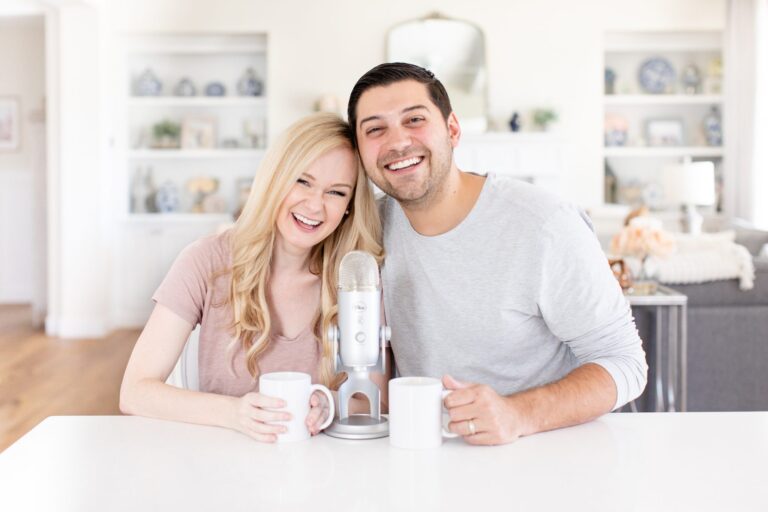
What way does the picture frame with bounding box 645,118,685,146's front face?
toward the camera

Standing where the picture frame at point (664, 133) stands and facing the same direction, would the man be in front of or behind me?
in front

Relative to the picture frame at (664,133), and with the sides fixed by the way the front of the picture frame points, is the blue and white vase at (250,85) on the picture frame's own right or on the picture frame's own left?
on the picture frame's own right

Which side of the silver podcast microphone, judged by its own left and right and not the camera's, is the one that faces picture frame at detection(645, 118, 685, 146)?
back

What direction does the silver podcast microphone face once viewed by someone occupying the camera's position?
facing the viewer

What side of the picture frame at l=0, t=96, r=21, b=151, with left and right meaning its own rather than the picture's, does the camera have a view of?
front

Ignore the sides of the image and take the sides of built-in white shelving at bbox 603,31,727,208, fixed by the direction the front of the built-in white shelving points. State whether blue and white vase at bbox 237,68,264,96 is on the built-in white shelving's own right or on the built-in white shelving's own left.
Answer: on the built-in white shelving's own right

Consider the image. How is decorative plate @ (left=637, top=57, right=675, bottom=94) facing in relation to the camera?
toward the camera

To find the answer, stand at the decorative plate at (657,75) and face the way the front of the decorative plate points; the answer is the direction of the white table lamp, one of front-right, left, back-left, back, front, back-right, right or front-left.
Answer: front

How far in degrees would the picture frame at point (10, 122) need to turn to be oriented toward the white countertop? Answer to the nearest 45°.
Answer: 0° — it already faces it

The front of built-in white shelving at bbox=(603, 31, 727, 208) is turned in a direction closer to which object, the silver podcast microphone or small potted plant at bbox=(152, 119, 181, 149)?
the silver podcast microphone

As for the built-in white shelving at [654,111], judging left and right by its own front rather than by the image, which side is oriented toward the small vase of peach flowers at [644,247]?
front

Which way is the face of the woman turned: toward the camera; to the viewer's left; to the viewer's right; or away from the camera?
toward the camera
